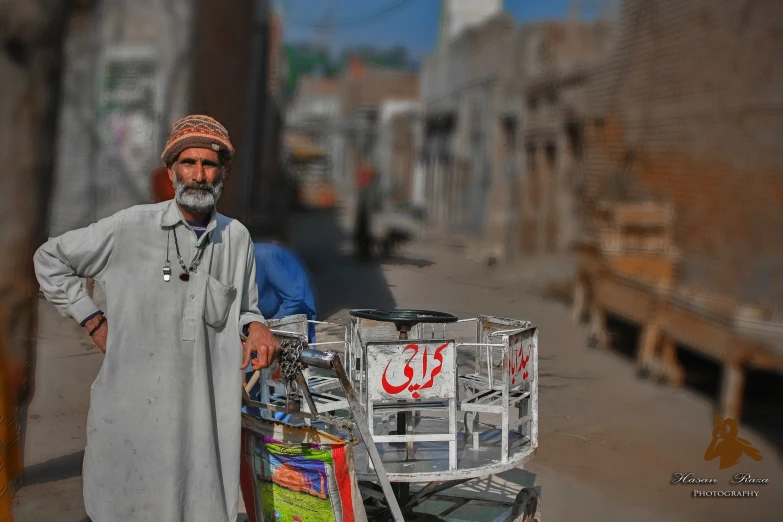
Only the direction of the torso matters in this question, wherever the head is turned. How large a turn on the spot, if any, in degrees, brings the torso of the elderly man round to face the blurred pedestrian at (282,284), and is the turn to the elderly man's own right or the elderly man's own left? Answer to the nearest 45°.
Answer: approximately 135° to the elderly man's own left

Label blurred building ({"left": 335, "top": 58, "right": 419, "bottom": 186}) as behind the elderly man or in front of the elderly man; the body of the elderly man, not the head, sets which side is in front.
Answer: behind

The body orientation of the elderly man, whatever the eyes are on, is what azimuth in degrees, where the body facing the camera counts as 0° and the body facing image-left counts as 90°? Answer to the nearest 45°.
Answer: approximately 0°

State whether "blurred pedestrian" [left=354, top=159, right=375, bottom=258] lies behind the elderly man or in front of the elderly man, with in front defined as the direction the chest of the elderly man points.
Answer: behind

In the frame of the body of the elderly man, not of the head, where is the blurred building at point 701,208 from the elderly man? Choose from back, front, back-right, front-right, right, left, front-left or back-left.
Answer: back-left

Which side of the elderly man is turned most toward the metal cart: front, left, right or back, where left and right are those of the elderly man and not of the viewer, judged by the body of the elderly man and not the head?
left

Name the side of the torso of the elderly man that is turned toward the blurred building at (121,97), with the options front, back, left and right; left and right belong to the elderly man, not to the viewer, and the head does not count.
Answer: back

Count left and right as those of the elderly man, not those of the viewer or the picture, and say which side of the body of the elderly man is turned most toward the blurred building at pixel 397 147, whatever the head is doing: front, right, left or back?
back

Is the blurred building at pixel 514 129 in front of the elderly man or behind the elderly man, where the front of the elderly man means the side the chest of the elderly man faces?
behind
